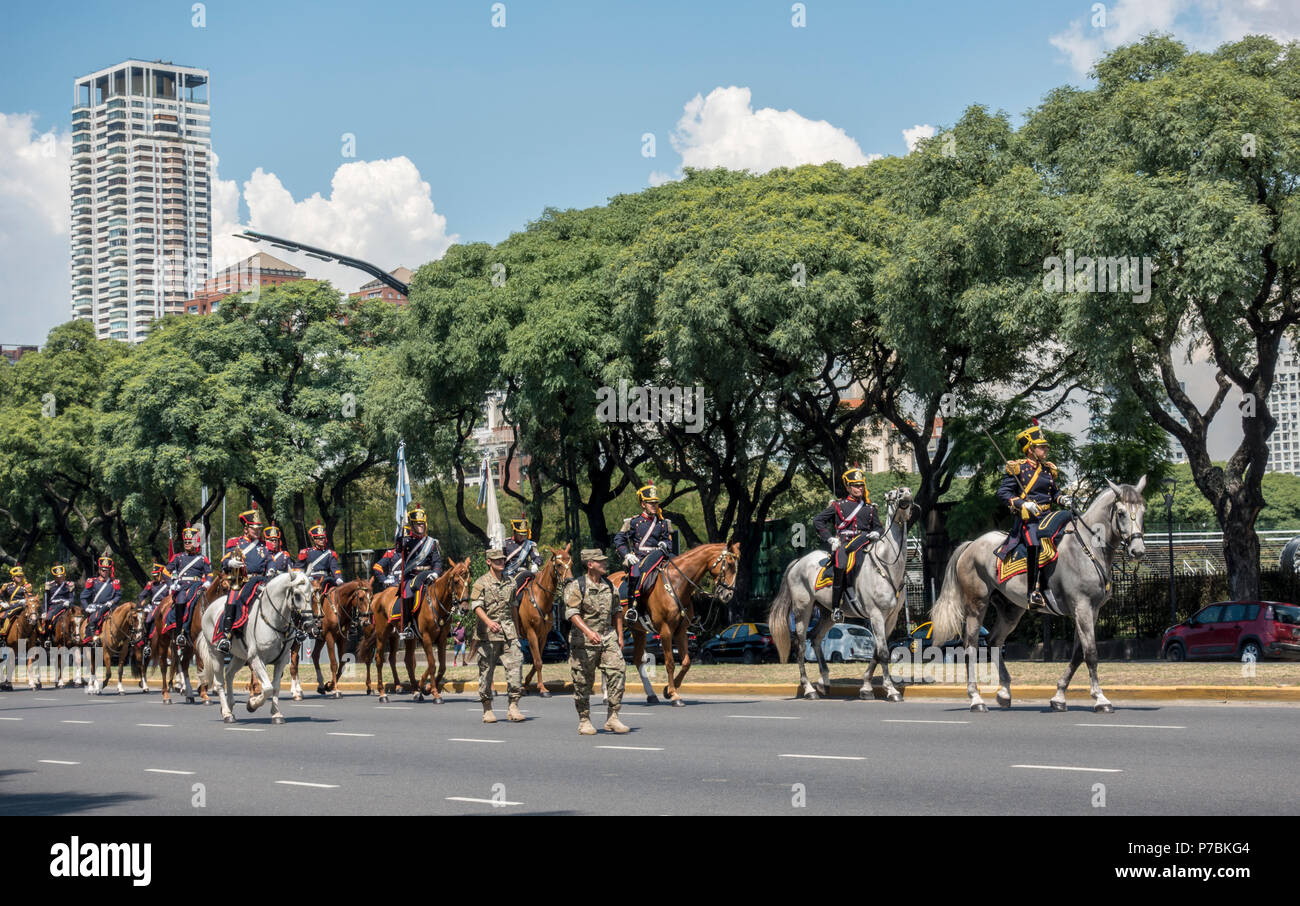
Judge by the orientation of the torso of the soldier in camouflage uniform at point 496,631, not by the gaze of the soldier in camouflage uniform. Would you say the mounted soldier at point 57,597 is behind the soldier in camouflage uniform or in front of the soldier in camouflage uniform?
behind

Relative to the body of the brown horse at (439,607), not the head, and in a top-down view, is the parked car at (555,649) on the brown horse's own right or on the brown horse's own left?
on the brown horse's own left

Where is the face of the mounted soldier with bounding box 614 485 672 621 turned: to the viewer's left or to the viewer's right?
to the viewer's right

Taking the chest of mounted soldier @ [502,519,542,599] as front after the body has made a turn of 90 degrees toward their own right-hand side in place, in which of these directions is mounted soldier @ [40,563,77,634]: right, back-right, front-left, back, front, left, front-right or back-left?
right

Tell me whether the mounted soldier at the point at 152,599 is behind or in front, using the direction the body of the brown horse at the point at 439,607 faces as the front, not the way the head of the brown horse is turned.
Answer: behind

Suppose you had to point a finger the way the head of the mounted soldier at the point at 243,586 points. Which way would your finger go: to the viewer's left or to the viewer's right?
to the viewer's right

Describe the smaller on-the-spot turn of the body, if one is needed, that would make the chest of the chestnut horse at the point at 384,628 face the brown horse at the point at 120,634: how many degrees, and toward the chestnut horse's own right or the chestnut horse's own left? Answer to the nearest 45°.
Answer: approximately 180°

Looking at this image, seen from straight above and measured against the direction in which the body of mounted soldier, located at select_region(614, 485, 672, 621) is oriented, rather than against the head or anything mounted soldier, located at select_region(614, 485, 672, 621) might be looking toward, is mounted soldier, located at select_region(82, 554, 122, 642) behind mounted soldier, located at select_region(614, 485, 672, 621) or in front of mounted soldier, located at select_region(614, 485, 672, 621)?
behind

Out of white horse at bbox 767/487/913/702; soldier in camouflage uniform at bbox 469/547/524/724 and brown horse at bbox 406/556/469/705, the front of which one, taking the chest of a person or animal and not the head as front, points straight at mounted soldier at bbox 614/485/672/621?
the brown horse

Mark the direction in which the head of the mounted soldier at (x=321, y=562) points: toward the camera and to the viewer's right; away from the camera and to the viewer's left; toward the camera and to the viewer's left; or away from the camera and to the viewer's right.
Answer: toward the camera and to the viewer's right

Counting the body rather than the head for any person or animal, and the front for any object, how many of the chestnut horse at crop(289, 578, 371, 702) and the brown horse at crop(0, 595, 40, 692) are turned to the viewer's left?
0

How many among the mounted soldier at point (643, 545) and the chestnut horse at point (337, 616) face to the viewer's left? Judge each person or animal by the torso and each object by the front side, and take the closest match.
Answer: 0

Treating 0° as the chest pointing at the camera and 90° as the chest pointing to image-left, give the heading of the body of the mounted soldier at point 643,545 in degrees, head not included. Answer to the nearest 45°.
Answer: approximately 315°
